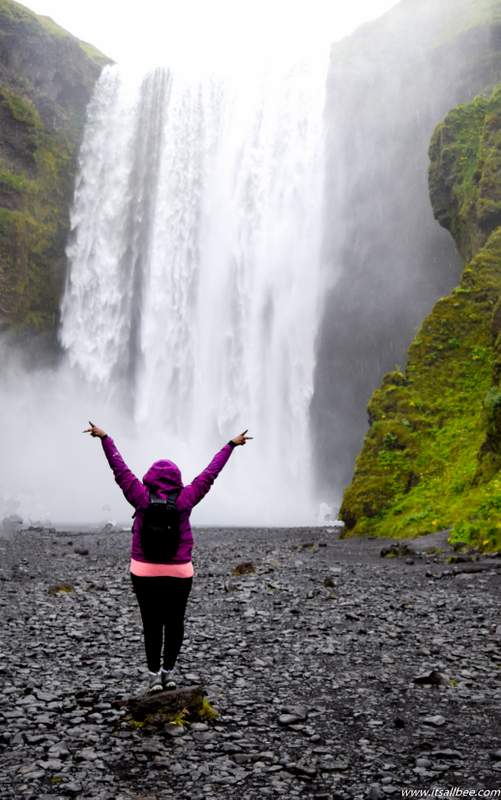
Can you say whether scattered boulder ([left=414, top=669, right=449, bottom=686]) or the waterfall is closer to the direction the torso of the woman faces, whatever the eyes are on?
the waterfall

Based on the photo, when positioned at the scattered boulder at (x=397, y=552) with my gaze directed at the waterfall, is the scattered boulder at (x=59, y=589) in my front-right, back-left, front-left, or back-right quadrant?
back-left

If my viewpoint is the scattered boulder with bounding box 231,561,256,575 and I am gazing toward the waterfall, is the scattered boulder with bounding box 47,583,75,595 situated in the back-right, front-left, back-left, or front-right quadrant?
back-left

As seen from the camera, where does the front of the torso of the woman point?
away from the camera

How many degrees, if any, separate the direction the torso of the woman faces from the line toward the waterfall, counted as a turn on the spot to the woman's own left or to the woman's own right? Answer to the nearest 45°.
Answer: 0° — they already face it

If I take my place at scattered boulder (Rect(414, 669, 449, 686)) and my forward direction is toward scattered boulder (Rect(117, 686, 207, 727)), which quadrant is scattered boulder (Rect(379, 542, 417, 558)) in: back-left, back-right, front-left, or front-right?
back-right

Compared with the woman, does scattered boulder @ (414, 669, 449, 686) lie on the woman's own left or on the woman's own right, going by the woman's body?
on the woman's own right

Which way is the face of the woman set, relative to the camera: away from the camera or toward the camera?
away from the camera
